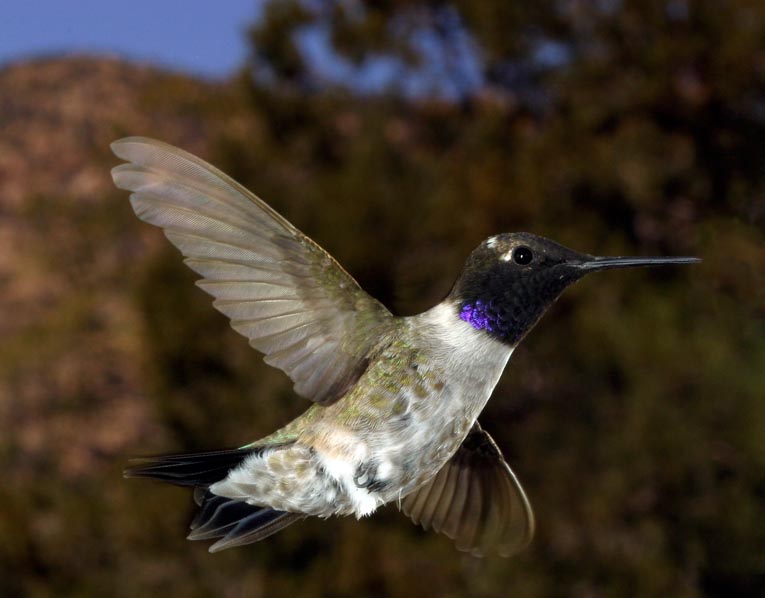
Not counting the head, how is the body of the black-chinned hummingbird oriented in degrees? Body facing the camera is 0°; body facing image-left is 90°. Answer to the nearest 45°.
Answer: approximately 270°
